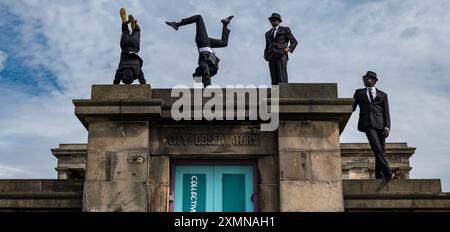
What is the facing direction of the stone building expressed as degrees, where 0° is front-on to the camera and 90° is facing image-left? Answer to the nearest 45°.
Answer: approximately 0°

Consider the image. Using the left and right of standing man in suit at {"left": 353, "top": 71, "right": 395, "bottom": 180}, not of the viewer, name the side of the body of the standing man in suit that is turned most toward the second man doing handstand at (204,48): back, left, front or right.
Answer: right

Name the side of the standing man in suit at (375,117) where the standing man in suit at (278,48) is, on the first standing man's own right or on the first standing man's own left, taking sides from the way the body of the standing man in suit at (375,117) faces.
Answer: on the first standing man's own right

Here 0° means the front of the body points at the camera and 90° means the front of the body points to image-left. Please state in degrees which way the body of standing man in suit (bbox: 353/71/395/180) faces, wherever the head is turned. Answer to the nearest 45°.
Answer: approximately 0°
